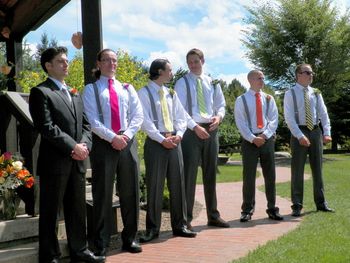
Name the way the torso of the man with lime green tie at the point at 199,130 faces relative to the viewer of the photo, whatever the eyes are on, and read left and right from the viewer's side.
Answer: facing the viewer

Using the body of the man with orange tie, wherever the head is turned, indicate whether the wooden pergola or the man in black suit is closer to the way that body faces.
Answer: the man in black suit

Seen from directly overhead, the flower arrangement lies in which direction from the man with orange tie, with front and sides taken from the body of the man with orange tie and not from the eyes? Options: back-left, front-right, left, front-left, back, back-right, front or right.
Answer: front-right

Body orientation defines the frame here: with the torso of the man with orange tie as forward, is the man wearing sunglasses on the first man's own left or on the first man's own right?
on the first man's own left

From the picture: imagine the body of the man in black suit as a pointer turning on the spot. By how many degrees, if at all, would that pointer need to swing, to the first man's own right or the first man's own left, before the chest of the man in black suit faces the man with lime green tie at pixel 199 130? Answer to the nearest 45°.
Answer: approximately 90° to the first man's own left

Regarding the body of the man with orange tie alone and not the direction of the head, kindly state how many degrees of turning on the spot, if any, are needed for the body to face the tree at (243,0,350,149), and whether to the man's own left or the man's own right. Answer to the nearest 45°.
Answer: approximately 180°

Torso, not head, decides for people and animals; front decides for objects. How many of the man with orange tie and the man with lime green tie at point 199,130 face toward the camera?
2

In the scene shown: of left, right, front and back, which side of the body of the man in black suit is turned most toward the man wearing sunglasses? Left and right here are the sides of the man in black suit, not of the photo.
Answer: left

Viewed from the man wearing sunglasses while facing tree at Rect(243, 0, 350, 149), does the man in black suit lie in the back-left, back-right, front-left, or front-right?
back-left

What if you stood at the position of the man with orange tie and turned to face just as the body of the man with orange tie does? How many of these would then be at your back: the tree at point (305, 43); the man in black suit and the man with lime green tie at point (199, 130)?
1

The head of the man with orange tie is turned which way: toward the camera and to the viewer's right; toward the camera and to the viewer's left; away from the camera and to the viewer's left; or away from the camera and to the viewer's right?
toward the camera and to the viewer's right

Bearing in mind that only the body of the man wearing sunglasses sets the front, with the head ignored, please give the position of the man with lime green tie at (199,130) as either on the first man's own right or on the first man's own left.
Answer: on the first man's own right

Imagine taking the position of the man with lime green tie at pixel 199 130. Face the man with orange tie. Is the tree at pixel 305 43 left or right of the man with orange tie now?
left

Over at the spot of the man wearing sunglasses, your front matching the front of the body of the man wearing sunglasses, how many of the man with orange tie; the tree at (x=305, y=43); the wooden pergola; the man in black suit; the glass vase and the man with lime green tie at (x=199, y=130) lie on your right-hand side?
5

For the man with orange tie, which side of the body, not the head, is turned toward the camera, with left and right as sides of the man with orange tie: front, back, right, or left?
front

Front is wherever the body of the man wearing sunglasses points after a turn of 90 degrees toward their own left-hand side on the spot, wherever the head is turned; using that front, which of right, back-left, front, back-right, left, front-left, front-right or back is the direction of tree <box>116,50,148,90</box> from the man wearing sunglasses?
left

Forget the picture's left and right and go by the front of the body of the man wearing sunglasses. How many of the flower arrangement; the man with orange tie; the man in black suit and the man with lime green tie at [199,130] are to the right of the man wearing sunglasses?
4

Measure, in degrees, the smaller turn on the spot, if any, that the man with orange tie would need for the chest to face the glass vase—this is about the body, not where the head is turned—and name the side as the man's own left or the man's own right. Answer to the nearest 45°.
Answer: approximately 45° to the man's own right

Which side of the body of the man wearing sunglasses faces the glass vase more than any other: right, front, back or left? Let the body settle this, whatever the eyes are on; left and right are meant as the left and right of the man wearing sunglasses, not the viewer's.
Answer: right
